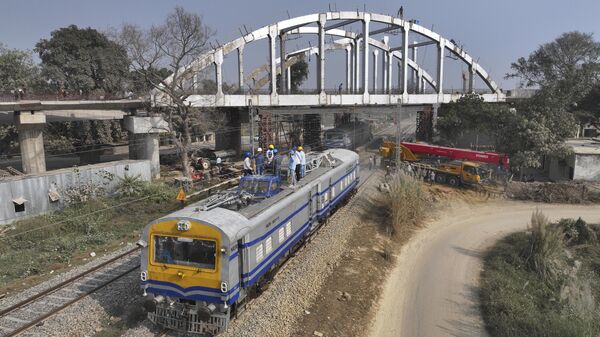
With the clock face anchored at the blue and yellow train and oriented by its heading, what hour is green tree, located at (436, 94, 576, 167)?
The green tree is roughly at 6 o'clock from the blue and yellow train.

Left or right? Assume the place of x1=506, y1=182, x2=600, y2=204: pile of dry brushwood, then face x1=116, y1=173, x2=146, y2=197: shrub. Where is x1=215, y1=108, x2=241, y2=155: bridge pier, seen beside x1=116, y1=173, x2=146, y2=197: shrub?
right

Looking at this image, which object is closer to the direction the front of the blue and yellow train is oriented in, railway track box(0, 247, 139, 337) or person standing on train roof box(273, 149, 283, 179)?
the railway track

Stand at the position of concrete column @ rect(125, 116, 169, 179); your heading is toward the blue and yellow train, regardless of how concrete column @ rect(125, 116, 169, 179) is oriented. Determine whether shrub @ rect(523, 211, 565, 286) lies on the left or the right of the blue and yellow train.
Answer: left

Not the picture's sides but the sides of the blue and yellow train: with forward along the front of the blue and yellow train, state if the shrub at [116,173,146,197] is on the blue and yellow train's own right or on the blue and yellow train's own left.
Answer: on the blue and yellow train's own right

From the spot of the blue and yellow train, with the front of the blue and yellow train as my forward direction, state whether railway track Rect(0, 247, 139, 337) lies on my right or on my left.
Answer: on my right

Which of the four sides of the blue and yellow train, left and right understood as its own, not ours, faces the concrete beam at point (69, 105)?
right

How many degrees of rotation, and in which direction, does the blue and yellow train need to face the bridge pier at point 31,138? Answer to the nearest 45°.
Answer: approximately 90° to its right

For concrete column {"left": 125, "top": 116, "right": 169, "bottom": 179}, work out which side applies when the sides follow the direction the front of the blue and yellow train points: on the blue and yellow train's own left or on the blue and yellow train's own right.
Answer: on the blue and yellow train's own right

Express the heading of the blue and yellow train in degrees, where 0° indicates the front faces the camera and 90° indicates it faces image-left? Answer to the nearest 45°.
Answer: approximately 45°

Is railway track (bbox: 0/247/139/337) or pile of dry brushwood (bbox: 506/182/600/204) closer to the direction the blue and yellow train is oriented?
the railway track

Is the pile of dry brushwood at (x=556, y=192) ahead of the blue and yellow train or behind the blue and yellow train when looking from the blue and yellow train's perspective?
behind
